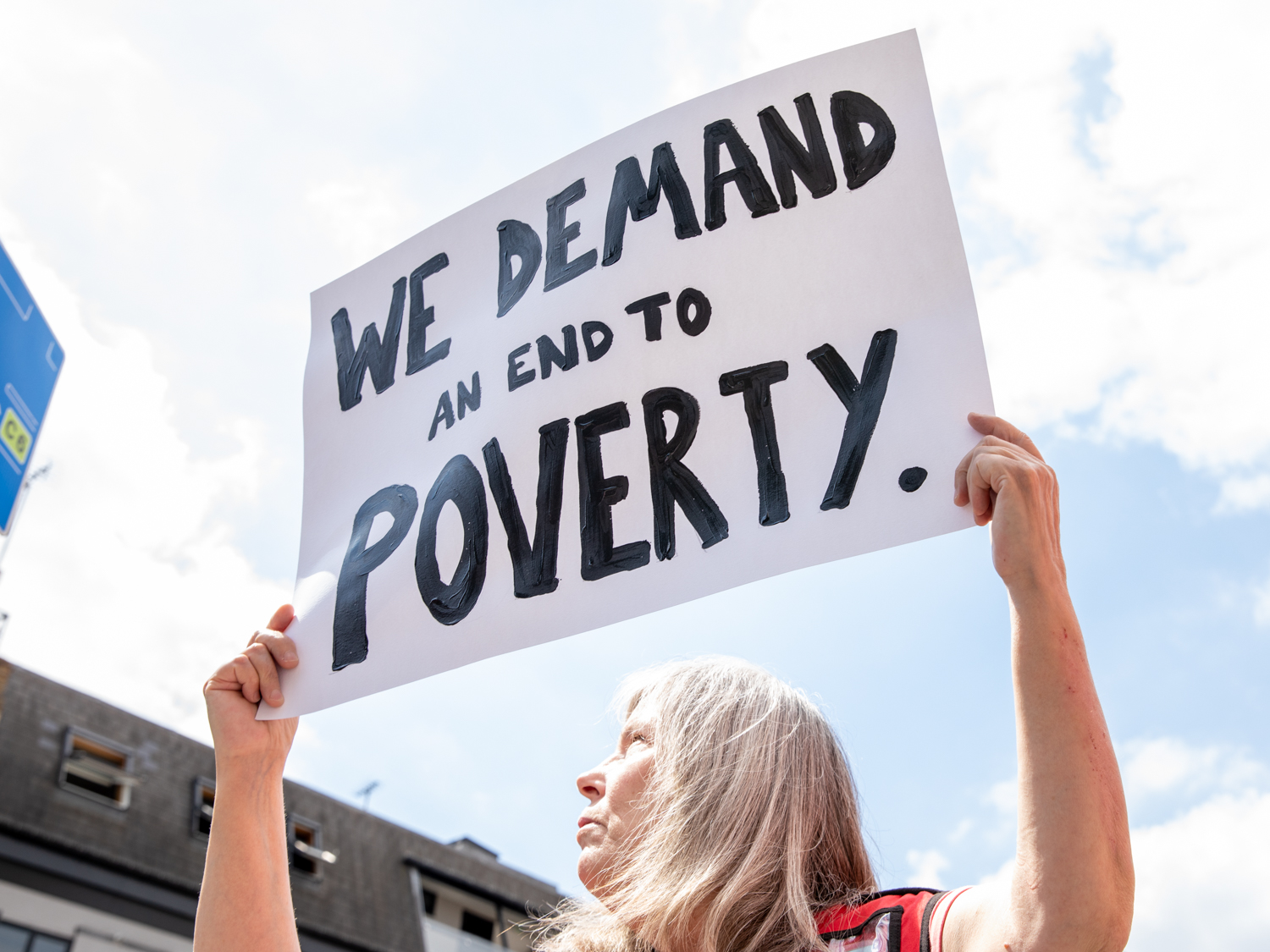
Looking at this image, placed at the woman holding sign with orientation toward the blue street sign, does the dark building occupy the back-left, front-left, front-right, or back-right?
front-right

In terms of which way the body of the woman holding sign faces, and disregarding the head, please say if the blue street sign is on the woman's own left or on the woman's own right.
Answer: on the woman's own right

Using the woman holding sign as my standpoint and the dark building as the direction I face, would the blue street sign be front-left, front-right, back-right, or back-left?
front-left

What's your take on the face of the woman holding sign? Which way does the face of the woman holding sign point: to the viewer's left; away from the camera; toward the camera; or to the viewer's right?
to the viewer's left

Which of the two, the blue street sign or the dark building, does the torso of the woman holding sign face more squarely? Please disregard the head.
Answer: the blue street sign

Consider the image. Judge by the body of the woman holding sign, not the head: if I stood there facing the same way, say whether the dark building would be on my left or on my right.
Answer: on my right
